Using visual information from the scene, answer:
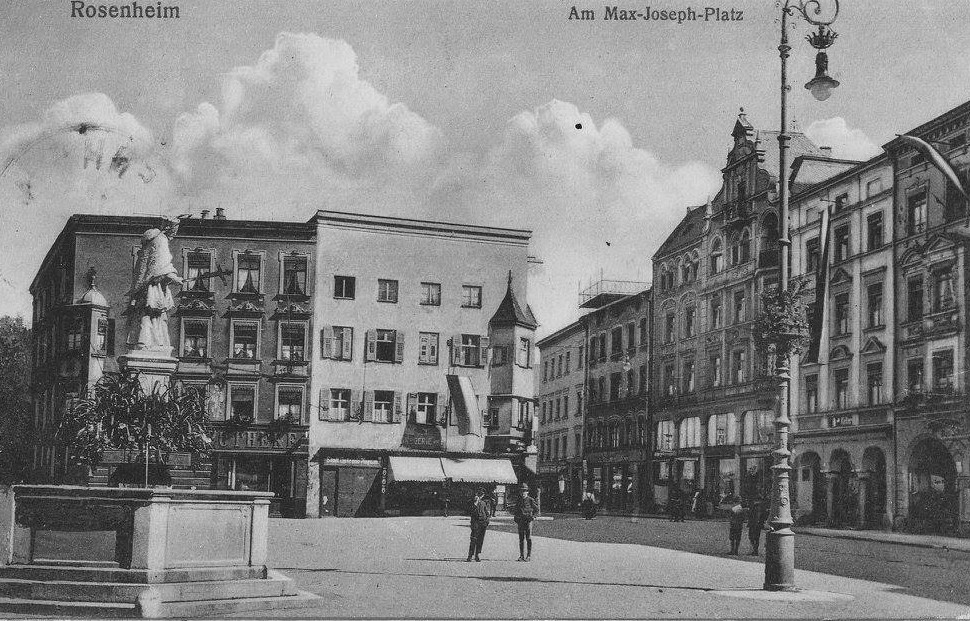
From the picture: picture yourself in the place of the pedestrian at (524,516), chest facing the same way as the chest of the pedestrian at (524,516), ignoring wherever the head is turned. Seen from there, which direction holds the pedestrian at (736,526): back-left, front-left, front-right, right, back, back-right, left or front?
back-left

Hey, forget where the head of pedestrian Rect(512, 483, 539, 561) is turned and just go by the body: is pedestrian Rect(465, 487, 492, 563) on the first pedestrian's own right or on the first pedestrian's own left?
on the first pedestrian's own right

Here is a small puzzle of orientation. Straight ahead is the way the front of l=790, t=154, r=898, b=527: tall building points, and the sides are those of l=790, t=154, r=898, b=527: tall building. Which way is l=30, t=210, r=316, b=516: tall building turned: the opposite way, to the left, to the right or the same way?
to the left

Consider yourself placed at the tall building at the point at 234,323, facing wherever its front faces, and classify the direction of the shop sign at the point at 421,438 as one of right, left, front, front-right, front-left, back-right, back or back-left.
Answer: left

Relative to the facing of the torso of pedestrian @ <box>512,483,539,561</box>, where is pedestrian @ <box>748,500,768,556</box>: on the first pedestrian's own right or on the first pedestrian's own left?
on the first pedestrian's own left
